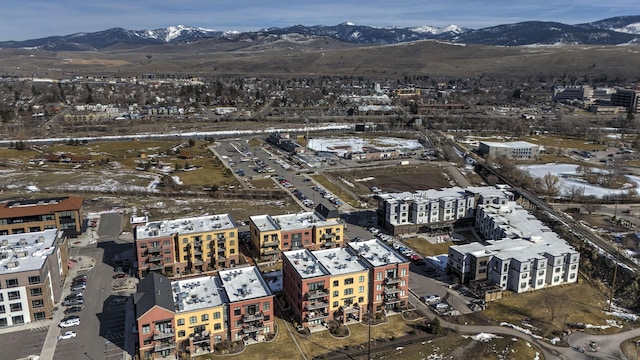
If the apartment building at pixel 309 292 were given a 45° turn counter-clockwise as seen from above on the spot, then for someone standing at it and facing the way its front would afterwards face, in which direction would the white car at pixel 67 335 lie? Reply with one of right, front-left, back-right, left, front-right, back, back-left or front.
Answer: back-right

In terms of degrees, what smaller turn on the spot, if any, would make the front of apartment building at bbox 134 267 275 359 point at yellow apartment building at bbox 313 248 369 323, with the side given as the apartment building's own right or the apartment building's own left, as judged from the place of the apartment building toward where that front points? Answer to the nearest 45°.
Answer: approximately 90° to the apartment building's own left

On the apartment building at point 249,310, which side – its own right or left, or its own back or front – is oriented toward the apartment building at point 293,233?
back

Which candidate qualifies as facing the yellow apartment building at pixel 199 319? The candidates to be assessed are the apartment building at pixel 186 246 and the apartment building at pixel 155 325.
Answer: the apartment building at pixel 186 246

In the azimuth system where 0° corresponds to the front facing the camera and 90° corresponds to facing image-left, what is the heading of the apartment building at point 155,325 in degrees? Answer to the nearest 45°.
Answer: approximately 0°

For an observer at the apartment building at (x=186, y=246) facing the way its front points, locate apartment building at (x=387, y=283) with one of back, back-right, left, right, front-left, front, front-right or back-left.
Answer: front-left

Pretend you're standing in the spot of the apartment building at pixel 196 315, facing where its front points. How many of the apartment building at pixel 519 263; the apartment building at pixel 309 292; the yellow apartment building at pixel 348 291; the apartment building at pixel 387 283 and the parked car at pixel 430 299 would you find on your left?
5

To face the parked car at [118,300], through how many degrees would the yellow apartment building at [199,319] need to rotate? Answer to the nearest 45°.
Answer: approximately 135° to its right

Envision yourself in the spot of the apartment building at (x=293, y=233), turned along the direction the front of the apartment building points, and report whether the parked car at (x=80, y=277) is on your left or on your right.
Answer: on your right
